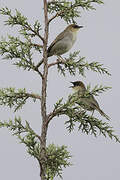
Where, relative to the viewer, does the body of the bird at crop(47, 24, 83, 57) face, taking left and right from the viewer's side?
facing to the right of the viewer

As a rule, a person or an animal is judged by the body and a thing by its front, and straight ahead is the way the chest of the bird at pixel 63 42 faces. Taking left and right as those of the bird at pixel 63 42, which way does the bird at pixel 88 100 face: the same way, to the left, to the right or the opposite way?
the opposite way

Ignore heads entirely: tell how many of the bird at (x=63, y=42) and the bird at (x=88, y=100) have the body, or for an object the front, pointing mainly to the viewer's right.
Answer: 1

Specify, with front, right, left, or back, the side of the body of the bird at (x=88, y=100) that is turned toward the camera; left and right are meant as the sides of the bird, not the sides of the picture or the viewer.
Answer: left
